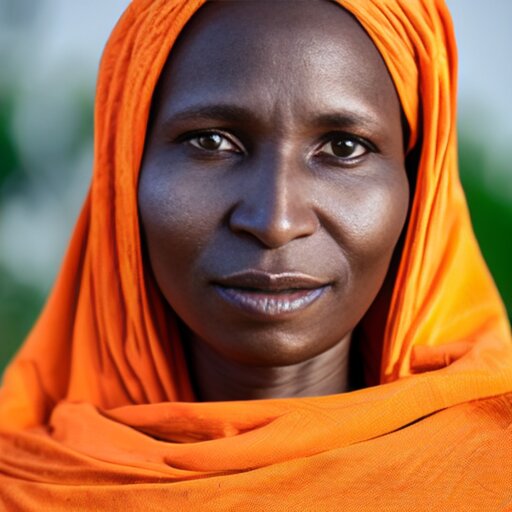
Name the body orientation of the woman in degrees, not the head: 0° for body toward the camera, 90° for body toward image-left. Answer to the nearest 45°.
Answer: approximately 0°
